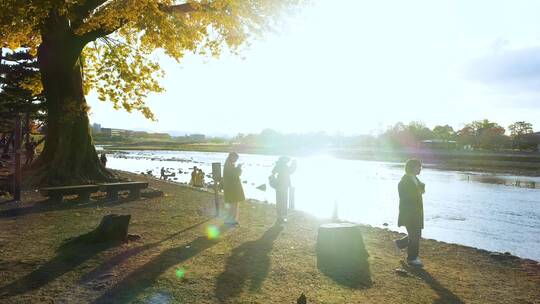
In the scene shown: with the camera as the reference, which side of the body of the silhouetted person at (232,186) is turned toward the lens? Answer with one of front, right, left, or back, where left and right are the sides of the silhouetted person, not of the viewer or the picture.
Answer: right
